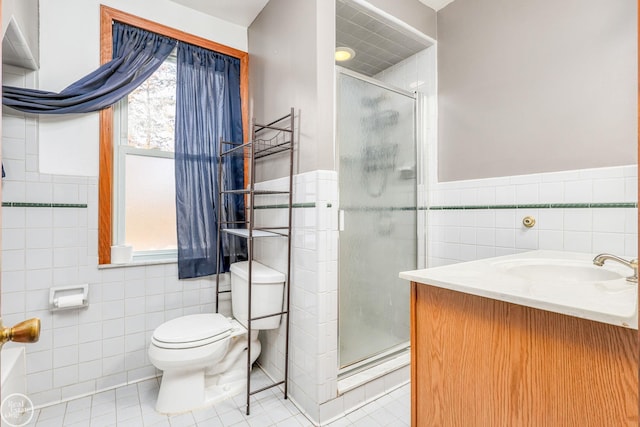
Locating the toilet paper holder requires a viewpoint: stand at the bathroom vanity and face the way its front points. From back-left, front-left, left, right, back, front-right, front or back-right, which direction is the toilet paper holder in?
front-left

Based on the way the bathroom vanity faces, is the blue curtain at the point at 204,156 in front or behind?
in front

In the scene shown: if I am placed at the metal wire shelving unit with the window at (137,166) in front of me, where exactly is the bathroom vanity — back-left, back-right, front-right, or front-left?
back-left

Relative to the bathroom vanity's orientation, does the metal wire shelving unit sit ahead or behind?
ahead

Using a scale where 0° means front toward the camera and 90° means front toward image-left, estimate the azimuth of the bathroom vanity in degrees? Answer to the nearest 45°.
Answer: approximately 135°
